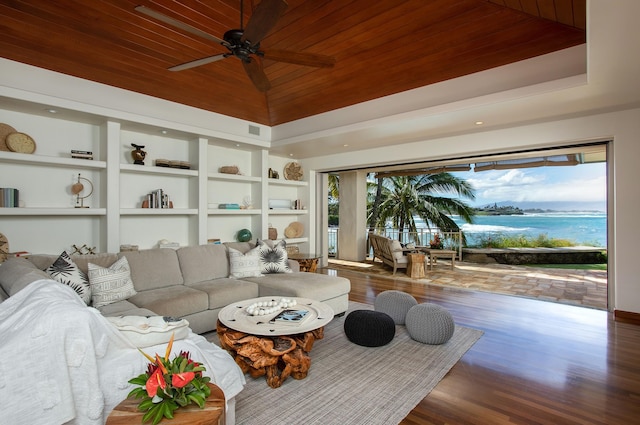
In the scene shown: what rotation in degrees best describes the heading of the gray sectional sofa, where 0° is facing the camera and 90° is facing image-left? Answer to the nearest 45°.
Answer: approximately 315°

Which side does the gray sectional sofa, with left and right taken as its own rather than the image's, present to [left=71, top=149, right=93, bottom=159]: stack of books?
back

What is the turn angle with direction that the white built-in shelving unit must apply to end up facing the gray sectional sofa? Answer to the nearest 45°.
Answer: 0° — it already faces it

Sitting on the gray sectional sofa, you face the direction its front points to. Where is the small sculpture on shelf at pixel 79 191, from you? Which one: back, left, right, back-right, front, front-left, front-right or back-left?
back

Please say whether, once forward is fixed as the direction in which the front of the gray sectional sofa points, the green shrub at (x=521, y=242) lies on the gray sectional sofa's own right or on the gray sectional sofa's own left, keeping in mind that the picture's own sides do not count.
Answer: on the gray sectional sofa's own left

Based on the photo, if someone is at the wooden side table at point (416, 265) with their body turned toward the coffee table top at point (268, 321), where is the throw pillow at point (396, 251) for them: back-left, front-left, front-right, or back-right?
back-right

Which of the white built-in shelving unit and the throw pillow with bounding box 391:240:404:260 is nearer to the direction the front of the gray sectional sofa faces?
the throw pillow

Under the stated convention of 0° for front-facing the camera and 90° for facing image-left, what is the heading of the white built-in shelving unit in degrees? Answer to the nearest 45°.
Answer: approximately 315°
